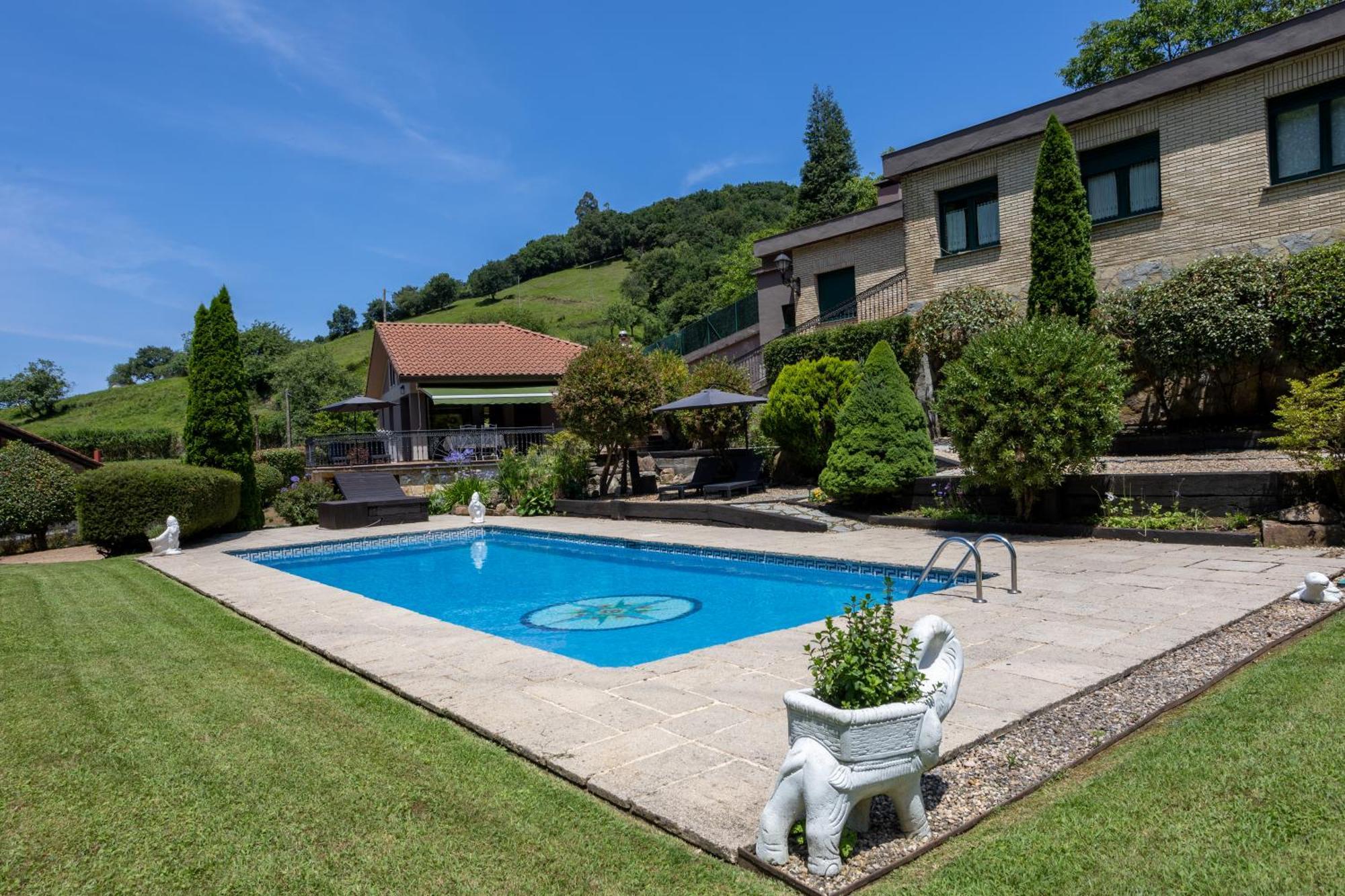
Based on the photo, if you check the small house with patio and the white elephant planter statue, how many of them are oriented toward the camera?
1

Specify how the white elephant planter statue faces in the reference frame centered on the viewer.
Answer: facing away from the viewer and to the right of the viewer

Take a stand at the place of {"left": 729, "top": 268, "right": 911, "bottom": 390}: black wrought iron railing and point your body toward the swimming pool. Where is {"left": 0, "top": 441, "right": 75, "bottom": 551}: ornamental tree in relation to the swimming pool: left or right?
right

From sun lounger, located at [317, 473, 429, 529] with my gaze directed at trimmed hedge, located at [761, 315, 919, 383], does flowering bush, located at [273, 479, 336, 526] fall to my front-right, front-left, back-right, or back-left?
back-left

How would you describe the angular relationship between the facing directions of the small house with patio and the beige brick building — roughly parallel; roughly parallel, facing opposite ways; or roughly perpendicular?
roughly perpendicular

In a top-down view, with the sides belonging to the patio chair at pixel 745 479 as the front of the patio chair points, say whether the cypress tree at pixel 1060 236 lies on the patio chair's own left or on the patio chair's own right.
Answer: on the patio chair's own left

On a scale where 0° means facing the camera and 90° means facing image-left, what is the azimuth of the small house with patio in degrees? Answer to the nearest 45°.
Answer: approximately 0°

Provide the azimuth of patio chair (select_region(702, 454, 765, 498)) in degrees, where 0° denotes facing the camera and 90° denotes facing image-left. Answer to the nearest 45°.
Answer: approximately 45°

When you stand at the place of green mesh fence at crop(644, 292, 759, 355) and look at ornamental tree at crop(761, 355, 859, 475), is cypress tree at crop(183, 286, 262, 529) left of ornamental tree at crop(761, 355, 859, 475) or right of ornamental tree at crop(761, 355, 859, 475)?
right

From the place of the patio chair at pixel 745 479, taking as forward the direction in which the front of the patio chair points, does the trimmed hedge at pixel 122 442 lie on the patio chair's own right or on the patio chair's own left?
on the patio chair's own right

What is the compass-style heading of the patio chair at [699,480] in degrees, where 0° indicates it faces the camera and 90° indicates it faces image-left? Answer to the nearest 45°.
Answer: approximately 45°

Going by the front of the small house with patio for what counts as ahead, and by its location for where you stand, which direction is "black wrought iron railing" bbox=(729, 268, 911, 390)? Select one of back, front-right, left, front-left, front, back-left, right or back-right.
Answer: front-left
